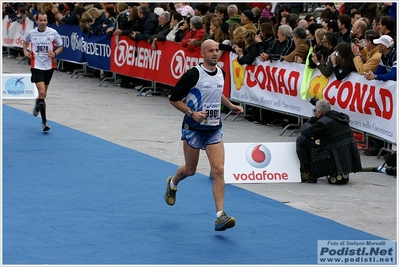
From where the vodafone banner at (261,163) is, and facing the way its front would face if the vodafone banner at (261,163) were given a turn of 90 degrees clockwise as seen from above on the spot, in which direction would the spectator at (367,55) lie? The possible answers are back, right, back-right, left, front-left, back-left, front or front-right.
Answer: back-right

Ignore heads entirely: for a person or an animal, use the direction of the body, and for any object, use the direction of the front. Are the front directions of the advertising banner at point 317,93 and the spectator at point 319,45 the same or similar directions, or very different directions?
same or similar directions

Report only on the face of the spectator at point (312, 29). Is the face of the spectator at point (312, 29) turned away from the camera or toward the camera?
toward the camera

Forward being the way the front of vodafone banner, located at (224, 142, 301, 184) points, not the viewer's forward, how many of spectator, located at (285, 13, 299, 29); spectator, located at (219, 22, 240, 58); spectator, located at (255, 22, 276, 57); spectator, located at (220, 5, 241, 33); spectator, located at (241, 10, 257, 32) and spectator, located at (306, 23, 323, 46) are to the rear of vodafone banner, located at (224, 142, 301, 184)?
6

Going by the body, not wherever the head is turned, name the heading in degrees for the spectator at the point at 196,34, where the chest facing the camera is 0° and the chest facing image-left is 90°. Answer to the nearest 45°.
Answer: approximately 45°

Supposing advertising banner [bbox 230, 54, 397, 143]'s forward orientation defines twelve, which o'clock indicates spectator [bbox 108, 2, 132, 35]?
The spectator is roughly at 3 o'clock from the advertising banner.

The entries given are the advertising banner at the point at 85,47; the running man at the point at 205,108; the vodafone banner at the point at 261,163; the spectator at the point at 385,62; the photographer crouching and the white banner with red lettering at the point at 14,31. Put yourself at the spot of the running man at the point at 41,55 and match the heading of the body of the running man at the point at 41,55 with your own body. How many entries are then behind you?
2

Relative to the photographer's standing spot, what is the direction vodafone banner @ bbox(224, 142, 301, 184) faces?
facing the viewer

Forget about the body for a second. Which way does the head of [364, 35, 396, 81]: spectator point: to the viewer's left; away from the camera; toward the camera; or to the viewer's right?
to the viewer's left

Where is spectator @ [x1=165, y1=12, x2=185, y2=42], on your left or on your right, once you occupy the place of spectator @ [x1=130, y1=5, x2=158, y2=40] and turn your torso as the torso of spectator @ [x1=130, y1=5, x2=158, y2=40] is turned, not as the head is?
on your left
